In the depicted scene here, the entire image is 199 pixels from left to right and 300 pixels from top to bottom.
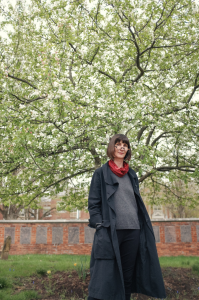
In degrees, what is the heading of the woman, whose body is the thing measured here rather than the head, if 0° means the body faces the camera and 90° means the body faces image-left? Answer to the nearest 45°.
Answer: approximately 315°

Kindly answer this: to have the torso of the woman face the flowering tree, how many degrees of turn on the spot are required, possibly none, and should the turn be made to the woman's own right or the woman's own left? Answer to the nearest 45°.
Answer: approximately 135° to the woman's own left

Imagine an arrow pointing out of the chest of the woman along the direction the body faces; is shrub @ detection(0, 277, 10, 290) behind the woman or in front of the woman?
behind
